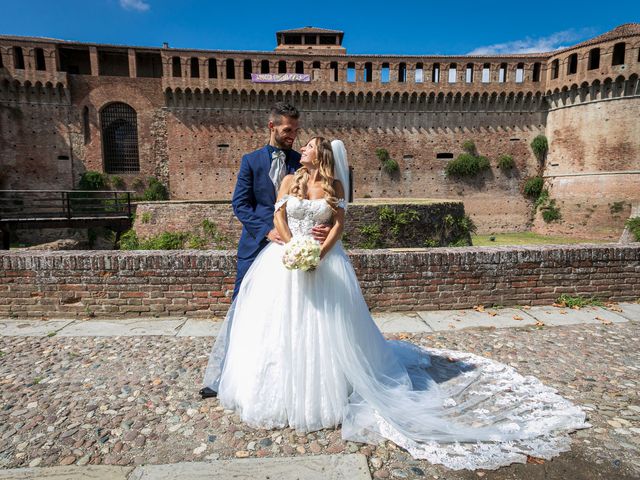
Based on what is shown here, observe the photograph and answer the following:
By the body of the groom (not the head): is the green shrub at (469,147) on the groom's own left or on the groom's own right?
on the groom's own left

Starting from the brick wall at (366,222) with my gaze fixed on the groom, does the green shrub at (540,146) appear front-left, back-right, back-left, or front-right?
back-left

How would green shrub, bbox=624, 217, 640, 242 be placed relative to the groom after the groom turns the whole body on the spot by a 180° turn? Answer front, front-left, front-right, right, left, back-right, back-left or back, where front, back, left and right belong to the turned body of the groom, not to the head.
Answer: right

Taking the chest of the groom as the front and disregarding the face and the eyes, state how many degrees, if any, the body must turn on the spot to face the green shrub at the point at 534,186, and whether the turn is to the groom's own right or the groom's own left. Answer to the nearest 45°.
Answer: approximately 90° to the groom's own left

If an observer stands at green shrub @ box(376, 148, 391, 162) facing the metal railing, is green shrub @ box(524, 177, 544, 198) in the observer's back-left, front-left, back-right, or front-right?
back-left

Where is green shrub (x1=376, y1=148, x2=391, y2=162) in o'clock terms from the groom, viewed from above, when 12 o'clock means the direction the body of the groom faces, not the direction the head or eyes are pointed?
The green shrub is roughly at 8 o'clock from the groom.

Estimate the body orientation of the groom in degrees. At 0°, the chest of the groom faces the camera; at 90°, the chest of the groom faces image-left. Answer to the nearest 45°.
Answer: approximately 315°

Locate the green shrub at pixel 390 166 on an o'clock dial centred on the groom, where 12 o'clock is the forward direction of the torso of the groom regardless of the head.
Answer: The green shrub is roughly at 8 o'clock from the groom.

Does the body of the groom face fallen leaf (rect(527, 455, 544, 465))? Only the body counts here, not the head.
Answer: yes

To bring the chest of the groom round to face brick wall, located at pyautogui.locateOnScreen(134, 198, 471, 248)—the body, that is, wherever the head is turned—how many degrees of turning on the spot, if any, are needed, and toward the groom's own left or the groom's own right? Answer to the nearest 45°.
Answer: approximately 135° to the groom's own left

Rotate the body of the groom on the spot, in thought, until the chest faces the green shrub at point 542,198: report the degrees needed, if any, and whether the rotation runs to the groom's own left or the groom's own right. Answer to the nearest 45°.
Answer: approximately 90° to the groom's own left

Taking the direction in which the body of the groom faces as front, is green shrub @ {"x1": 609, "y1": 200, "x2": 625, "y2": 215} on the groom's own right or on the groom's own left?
on the groom's own left

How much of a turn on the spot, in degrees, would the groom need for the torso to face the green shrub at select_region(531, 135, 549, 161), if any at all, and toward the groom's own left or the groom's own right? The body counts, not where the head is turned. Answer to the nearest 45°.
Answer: approximately 90° to the groom's own left

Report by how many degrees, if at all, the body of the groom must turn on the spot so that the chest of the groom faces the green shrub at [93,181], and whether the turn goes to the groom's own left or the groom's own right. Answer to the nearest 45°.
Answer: approximately 180°
